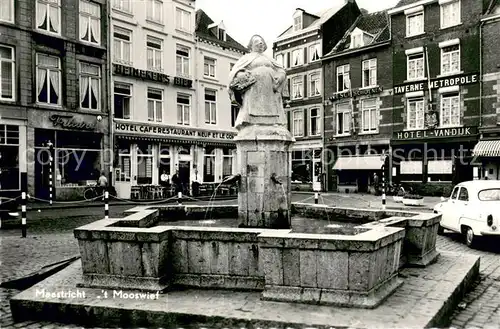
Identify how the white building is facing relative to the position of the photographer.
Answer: facing the viewer and to the right of the viewer

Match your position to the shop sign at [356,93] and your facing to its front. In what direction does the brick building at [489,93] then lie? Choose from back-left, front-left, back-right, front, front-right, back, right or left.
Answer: left

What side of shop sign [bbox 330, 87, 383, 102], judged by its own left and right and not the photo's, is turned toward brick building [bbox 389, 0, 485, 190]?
left

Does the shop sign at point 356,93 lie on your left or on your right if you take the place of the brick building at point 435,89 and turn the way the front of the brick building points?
on your right

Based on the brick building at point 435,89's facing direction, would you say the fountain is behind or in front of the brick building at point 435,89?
in front

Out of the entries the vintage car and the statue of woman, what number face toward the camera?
1

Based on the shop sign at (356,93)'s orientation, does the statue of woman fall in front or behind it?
in front

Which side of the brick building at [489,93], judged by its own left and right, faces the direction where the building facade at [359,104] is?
right

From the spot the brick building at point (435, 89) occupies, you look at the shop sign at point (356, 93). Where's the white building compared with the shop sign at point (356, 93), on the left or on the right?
left
